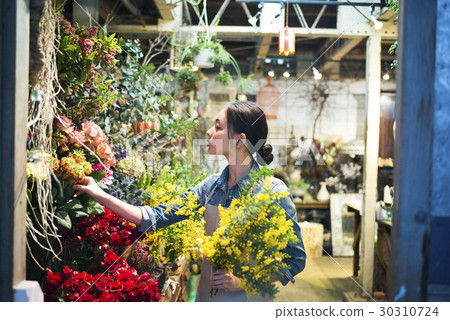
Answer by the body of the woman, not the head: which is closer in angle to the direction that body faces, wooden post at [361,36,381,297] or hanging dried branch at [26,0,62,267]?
the hanging dried branch

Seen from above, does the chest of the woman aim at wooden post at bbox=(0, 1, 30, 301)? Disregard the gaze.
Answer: yes

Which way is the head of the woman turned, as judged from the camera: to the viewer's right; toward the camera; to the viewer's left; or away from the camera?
to the viewer's left

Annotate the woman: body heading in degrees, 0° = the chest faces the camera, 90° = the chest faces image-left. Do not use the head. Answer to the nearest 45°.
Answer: approximately 45°

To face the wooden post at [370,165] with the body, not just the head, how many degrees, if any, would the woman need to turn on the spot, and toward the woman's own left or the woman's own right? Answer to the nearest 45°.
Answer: approximately 180°

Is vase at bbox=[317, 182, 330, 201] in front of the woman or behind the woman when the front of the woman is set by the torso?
behind
